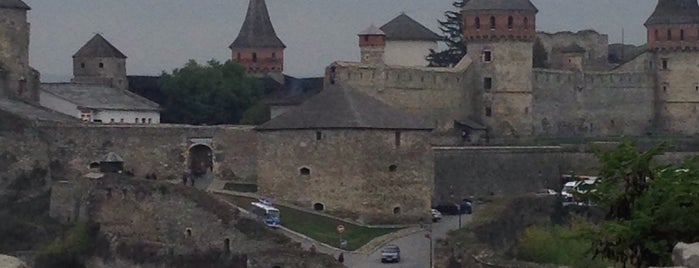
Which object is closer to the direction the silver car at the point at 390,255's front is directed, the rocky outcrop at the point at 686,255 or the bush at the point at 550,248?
the rocky outcrop

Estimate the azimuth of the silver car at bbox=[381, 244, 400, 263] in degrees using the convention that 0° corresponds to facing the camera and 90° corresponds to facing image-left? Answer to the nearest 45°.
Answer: approximately 0°

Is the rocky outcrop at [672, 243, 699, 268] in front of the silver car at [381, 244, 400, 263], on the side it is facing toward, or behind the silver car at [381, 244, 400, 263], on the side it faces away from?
in front
